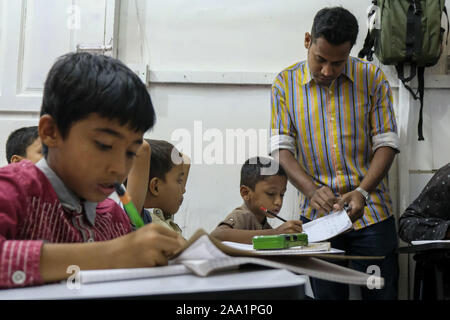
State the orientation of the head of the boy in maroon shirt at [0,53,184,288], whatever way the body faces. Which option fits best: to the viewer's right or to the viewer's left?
to the viewer's right

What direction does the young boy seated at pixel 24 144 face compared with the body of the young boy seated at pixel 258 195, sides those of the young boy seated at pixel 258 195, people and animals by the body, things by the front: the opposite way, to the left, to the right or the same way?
to the left

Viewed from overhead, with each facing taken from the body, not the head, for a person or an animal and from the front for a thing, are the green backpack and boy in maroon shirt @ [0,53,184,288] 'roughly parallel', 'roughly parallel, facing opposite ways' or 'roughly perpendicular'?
roughly perpendicular

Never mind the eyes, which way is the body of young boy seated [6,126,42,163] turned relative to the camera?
to the viewer's right

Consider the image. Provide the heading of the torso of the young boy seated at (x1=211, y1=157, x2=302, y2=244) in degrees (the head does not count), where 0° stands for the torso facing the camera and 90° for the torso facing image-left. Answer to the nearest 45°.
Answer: approximately 315°

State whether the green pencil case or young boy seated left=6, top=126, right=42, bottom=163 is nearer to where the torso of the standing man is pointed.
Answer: the green pencil case

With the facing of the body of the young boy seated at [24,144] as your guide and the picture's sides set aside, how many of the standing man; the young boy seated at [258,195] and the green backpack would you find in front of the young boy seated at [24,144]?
3
